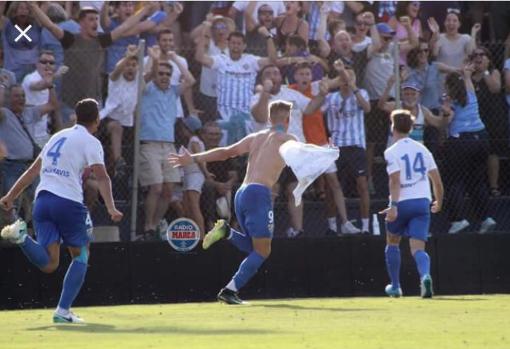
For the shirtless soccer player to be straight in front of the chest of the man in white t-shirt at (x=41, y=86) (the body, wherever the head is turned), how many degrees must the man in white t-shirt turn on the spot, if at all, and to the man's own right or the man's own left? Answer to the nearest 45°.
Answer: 0° — they already face them

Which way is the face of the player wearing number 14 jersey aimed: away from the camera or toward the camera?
away from the camera

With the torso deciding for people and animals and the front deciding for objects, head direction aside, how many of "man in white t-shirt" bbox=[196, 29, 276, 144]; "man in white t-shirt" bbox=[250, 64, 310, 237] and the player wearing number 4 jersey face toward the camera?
2

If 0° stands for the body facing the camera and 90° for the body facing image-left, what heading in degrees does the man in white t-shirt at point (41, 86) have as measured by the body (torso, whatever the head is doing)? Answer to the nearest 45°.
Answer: approximately 315°

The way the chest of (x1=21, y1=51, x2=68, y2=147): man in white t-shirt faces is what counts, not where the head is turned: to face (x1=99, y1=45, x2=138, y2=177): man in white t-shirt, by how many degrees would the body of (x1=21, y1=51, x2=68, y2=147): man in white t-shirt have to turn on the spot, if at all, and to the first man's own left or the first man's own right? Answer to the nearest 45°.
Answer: approximately 45° to the first man's own left

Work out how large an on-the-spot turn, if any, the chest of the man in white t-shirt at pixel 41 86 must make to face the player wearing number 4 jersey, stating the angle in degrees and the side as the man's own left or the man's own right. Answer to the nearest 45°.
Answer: approximately 45° to the man's own right

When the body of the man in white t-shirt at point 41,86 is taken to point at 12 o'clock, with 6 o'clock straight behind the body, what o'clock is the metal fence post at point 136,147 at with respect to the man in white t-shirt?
The metal fence post is roughly at 11 o'clock from the man in white t-shirt.

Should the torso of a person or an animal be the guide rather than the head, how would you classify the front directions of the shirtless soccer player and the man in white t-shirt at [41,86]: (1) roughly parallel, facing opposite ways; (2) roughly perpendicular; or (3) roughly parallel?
roughly perpendicular
